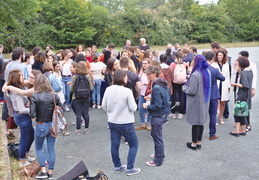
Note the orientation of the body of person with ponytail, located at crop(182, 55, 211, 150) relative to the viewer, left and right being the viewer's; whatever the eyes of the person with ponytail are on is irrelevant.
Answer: facing away from the viewer and to the left of the viewer

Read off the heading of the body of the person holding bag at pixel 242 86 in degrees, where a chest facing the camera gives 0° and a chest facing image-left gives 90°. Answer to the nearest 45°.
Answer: approximately 90°

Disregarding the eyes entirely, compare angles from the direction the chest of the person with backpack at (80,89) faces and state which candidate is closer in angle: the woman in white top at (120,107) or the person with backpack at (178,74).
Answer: the person with backpack

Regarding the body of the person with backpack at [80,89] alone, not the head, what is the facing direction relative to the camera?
away from the camera

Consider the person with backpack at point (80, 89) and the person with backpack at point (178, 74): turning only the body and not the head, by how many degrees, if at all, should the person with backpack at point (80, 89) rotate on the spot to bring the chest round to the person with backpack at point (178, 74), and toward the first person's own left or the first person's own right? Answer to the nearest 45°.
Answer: approximately 90° to the first person's own right

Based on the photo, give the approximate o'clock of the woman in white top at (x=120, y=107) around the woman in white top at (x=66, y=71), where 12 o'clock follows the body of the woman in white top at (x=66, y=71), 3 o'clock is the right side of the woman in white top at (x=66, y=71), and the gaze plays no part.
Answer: the woman in white top at (x=120, y=107) is roughly at 1 o'clock from the woman in white top at (x=66, y=71).

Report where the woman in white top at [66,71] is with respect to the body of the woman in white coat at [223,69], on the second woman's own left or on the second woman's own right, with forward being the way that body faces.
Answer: on the second woman's own right

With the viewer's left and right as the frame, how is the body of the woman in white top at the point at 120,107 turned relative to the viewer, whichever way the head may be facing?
facing away from the viewer and to the right of the viewer
